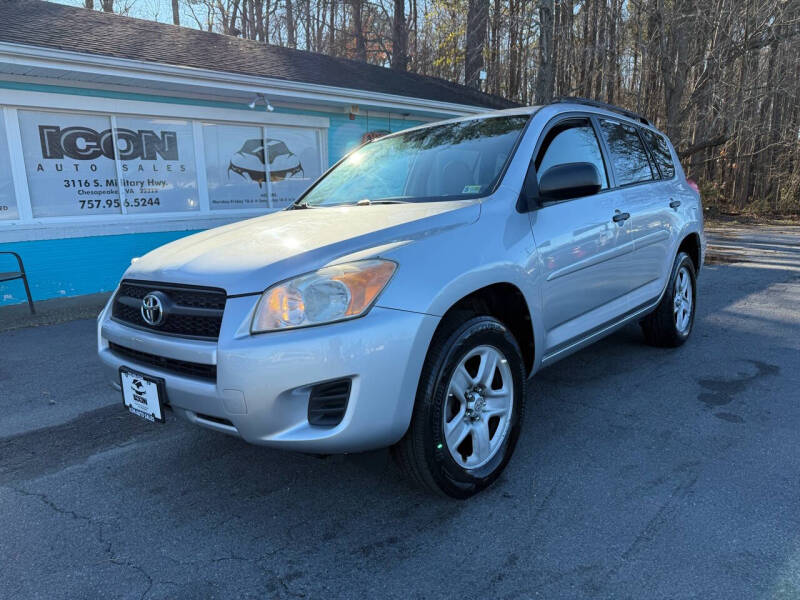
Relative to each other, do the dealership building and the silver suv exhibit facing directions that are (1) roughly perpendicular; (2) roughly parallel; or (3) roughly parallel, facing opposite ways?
roughly perpendicular

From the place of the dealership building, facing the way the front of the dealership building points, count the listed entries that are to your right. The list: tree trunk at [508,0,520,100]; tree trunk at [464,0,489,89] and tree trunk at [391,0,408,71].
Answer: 0

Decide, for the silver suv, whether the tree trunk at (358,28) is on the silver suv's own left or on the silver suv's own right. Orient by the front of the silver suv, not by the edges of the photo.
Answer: on the silver suv's own right

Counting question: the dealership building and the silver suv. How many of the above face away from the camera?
0

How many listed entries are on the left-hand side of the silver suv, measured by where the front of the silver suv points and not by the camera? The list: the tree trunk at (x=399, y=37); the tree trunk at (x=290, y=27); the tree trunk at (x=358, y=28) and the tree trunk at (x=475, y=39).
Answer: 0

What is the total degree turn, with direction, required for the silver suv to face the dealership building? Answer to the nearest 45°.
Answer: approximately 90° to its right

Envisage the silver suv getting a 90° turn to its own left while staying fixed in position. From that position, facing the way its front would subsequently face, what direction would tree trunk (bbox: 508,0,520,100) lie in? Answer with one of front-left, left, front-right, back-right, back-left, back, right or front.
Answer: back-left

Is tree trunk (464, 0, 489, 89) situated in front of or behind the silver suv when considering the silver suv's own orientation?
behind

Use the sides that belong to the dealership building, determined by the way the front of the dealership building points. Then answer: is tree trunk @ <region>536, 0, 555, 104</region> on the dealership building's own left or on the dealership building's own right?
on the dealership building's own left

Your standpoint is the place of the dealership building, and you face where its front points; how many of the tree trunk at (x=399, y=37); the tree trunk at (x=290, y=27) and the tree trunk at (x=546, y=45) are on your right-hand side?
0

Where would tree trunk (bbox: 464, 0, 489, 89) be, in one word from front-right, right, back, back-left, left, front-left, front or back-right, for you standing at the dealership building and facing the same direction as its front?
left

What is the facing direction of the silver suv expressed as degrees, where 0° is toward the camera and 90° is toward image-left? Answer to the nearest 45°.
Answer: approximately 45°

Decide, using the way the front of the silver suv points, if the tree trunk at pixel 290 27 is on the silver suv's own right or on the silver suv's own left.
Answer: on the silver suv's own right

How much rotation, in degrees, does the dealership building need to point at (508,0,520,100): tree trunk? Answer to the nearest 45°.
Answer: approximately 90° to its left

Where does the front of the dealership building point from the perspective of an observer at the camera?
facing the viewer and to the right of the viewer
